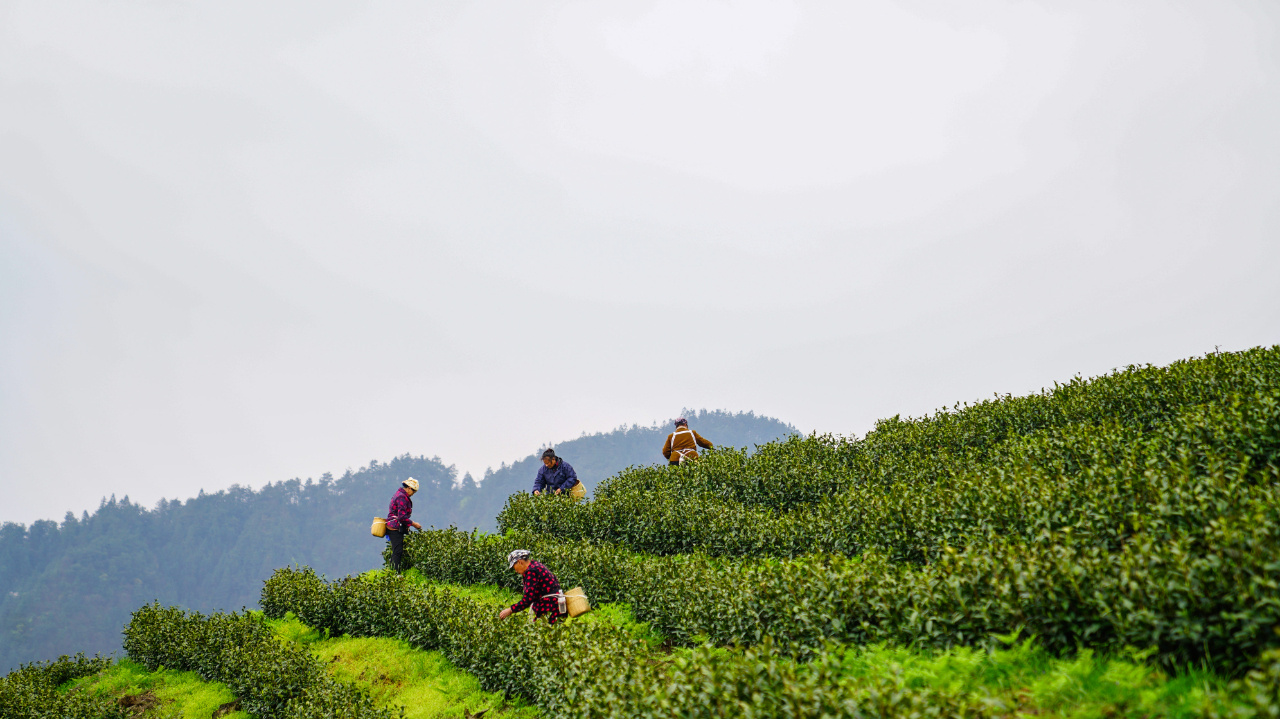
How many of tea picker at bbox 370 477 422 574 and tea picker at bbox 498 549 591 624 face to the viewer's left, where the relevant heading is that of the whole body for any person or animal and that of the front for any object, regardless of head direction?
1

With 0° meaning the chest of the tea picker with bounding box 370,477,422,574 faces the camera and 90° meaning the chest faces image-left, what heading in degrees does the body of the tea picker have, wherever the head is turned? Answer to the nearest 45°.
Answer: approximately 270°

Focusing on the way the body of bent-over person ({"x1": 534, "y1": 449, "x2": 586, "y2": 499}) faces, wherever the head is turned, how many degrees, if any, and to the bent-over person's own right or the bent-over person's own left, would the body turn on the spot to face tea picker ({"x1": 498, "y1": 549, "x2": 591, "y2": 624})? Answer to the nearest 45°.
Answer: approximately 45° to the bent-over person's own left

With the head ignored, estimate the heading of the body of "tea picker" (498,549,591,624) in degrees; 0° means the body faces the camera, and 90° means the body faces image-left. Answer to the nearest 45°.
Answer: approximately 90°

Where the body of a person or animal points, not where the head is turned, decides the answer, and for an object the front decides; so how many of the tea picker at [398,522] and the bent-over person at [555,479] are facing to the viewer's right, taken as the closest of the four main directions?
1

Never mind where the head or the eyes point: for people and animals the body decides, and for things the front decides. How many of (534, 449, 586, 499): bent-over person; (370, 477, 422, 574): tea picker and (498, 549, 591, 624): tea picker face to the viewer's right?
1

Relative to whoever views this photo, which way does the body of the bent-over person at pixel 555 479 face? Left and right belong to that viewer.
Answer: facing the viewer and to the left of the viewer

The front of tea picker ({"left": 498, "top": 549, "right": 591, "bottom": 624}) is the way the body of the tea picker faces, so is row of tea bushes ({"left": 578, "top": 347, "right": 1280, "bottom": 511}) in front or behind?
behind

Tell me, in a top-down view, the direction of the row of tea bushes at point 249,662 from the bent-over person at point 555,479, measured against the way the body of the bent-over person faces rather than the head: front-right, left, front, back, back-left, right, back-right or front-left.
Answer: front

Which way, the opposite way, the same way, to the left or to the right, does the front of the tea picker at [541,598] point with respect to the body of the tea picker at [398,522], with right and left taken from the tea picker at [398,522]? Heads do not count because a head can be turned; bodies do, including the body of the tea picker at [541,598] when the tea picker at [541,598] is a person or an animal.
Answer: the opposite way

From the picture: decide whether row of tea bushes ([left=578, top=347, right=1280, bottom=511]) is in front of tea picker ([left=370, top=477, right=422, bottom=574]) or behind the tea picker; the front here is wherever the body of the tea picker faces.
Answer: in front
